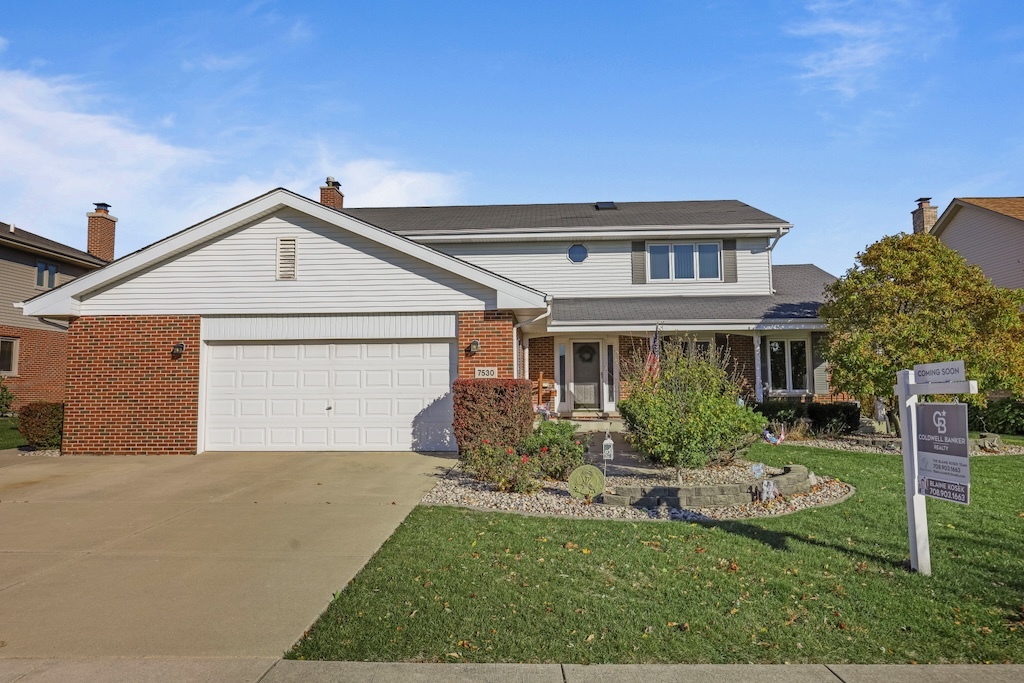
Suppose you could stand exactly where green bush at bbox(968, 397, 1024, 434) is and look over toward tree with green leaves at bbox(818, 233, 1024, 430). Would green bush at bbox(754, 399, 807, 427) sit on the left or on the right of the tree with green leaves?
right

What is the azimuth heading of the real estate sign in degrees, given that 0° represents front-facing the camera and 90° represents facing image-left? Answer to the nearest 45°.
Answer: approximately 45°

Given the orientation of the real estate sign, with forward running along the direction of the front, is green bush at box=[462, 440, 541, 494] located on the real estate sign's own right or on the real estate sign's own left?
on the real estate sign's own right

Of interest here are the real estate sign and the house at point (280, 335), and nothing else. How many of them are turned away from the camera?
0

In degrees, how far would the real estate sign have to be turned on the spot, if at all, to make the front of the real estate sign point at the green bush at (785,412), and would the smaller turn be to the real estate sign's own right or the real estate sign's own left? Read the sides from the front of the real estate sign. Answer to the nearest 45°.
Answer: approximately 135° to the real estate sign's own right

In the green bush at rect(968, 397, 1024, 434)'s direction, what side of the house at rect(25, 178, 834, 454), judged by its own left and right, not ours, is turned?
left

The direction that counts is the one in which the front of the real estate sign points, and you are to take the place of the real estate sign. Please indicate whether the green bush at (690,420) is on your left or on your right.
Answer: on your right

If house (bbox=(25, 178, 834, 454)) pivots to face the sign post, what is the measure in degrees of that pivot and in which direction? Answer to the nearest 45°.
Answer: approximately 45° to its left

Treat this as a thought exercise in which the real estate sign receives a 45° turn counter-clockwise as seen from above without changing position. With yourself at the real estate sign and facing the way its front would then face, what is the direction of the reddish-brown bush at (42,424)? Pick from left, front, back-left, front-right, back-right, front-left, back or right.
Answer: right

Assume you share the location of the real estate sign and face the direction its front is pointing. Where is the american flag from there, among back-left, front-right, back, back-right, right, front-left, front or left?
right

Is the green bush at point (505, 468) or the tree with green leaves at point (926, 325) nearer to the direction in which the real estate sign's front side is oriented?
the green bush

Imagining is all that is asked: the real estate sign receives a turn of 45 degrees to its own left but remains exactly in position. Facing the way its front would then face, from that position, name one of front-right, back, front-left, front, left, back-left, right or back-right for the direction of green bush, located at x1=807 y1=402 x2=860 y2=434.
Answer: back

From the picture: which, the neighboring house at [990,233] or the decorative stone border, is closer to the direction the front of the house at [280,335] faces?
the decorative stone border

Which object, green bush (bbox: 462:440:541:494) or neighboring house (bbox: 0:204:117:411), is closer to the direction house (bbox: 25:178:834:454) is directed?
the green bush

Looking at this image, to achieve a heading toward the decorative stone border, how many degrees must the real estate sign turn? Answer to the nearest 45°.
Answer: approximately 90° to its right

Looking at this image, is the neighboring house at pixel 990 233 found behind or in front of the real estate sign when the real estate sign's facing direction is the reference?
behind
